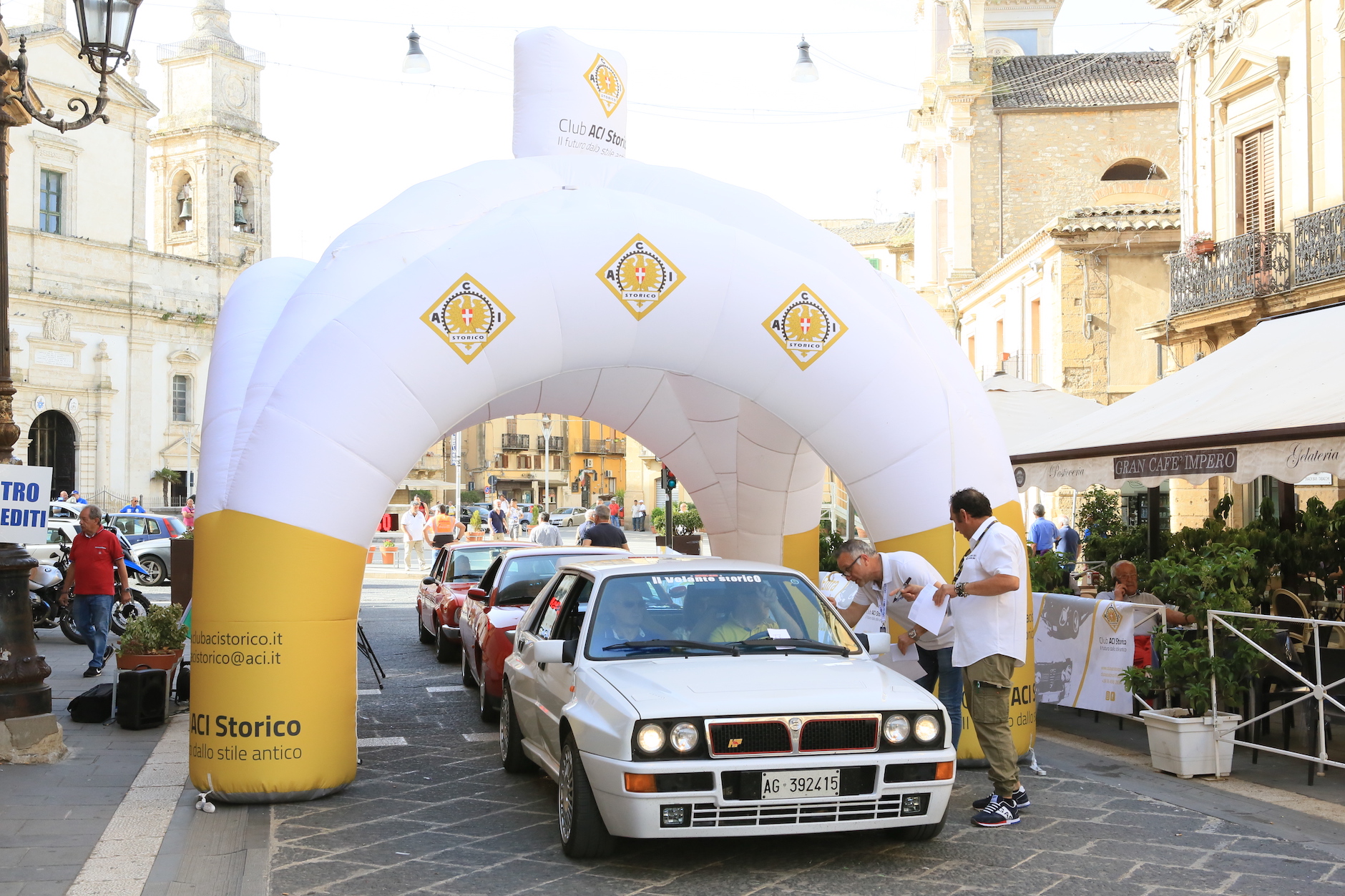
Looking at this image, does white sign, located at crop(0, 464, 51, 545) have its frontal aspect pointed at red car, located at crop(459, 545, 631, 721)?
no

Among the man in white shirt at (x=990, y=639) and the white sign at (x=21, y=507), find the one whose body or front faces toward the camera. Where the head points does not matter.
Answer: the white sign

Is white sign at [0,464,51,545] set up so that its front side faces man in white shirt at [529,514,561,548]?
no

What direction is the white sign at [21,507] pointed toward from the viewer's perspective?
toward the camera

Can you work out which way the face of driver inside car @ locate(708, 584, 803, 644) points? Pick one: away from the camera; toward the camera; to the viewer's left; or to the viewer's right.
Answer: toward the camera

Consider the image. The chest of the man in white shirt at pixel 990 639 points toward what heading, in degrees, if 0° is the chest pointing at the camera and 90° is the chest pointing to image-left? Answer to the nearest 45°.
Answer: approximately 90°

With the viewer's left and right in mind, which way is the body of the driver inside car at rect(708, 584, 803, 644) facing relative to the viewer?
facing the viewer

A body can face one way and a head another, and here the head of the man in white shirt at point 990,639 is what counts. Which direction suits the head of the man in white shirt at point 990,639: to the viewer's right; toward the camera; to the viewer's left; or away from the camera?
to the viewer's left

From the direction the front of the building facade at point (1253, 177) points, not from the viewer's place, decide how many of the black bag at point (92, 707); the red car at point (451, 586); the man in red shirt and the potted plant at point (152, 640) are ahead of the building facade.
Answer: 4

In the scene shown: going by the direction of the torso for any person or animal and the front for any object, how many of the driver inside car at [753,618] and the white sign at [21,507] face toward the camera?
2

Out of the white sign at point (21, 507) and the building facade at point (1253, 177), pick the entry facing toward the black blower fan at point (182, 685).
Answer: the building facade

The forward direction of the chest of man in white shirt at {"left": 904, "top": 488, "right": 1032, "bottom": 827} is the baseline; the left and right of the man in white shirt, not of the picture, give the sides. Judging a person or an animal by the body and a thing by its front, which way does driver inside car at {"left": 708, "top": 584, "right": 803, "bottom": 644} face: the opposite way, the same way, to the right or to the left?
to the left

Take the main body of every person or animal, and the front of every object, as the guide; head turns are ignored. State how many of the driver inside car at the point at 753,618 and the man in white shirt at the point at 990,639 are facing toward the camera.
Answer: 1

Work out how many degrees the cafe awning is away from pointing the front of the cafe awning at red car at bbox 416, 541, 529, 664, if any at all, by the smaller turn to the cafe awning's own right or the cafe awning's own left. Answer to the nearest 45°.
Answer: approximately 45° to the cafe awning's own right

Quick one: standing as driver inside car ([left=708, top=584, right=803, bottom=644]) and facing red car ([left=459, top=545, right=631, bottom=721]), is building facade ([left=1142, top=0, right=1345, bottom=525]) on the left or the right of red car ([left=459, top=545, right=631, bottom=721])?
right

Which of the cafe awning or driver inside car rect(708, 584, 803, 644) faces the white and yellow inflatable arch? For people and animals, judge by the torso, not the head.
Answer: the cafe awning

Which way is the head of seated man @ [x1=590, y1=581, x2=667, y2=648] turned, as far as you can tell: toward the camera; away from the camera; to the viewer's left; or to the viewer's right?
toward the camera

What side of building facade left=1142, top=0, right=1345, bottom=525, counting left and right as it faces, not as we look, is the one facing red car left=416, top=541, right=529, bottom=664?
front

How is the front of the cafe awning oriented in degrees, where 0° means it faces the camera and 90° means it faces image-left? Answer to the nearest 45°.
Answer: approximately 45°
